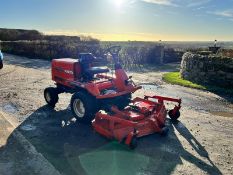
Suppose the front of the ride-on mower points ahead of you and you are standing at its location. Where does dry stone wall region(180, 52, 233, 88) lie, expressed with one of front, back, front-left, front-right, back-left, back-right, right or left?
left

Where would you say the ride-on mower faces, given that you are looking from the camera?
facing the viewer and to the right of the viewer
